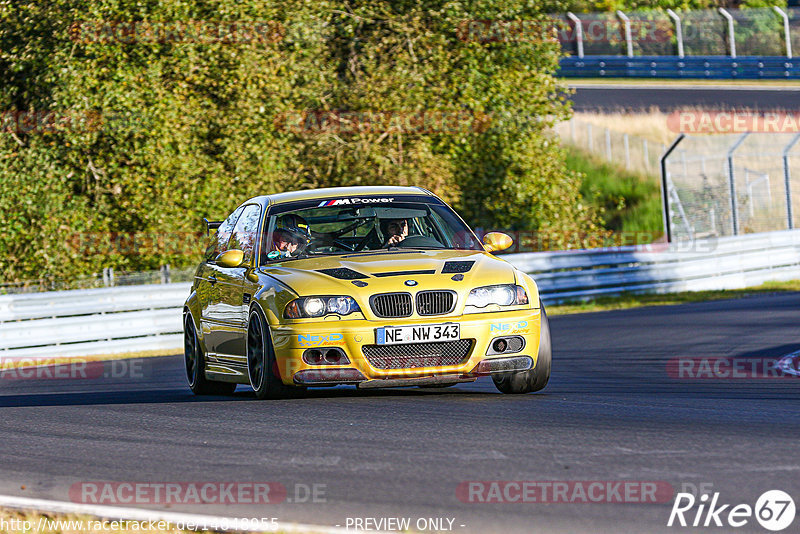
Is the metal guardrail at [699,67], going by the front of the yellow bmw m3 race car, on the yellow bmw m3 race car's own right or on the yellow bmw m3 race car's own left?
on the yellow bmw m3 race car's own left

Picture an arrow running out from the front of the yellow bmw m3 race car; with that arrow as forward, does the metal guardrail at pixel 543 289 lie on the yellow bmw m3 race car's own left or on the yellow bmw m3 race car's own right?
on the yellow bmw m3 race car's own left

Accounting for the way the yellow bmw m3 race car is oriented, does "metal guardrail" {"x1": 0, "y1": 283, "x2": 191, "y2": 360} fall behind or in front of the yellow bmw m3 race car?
behind

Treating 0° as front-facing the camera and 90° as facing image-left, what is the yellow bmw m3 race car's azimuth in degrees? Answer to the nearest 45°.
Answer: approximately 315°
